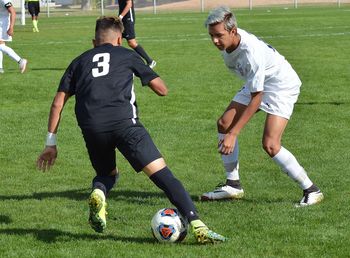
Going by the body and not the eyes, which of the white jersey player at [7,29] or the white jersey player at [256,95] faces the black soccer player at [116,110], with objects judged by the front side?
the white jersey player at [256,95]

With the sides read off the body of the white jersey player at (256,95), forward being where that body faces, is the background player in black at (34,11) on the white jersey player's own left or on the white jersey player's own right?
on the white jersey player's own right

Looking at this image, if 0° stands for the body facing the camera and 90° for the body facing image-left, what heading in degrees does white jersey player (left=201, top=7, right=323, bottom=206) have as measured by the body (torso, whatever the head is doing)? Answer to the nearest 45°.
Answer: approximately 45°

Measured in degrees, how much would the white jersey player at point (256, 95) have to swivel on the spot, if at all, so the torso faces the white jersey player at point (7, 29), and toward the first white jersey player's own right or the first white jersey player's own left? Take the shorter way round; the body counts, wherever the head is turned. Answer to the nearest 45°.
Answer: approximately 90° to the first white jersey player's own right
